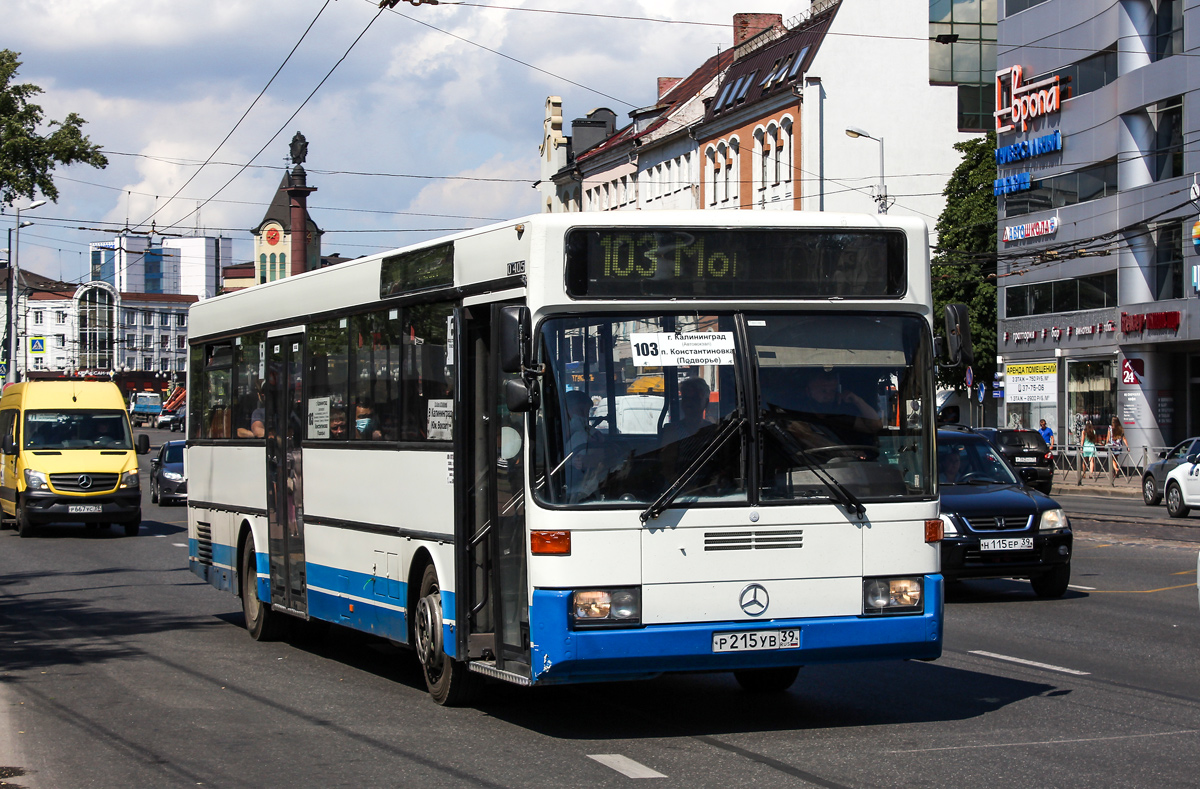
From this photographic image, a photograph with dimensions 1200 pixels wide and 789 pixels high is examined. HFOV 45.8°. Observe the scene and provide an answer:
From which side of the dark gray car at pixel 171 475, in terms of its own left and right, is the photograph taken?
front

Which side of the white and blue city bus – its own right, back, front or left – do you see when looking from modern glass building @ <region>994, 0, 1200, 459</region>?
left

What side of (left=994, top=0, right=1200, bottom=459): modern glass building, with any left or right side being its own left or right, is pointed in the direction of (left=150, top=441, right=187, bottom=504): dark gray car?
front

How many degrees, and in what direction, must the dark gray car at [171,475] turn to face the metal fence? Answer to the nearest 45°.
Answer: approximately 90° to its left

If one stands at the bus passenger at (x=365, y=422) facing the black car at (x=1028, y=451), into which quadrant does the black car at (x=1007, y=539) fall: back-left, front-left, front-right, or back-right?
front-right

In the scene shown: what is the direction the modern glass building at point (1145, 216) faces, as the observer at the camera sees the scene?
facing the viewer and to the left of the viewer

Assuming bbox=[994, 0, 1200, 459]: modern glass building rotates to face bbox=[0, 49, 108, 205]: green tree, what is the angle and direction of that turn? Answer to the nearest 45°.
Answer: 0° — it already faces it

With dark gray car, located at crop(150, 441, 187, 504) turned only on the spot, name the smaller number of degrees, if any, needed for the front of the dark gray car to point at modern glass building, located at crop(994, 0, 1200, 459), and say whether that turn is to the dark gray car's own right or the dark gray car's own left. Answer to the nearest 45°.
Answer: approximately 90° to the dark gray car's own left

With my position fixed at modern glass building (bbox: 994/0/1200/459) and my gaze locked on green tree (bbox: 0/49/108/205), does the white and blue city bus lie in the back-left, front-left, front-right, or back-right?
front-left

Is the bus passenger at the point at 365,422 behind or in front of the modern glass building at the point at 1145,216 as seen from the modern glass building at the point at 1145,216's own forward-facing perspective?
in front

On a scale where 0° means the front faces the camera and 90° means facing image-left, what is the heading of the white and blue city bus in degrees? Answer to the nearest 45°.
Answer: approximately 315°

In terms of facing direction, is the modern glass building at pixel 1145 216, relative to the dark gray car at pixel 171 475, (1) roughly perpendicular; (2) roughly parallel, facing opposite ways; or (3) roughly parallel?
roughly perpendicular

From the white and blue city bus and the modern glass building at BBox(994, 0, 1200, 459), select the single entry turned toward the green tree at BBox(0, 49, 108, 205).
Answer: the modern glass building

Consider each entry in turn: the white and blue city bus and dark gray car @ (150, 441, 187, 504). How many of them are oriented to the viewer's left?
0
